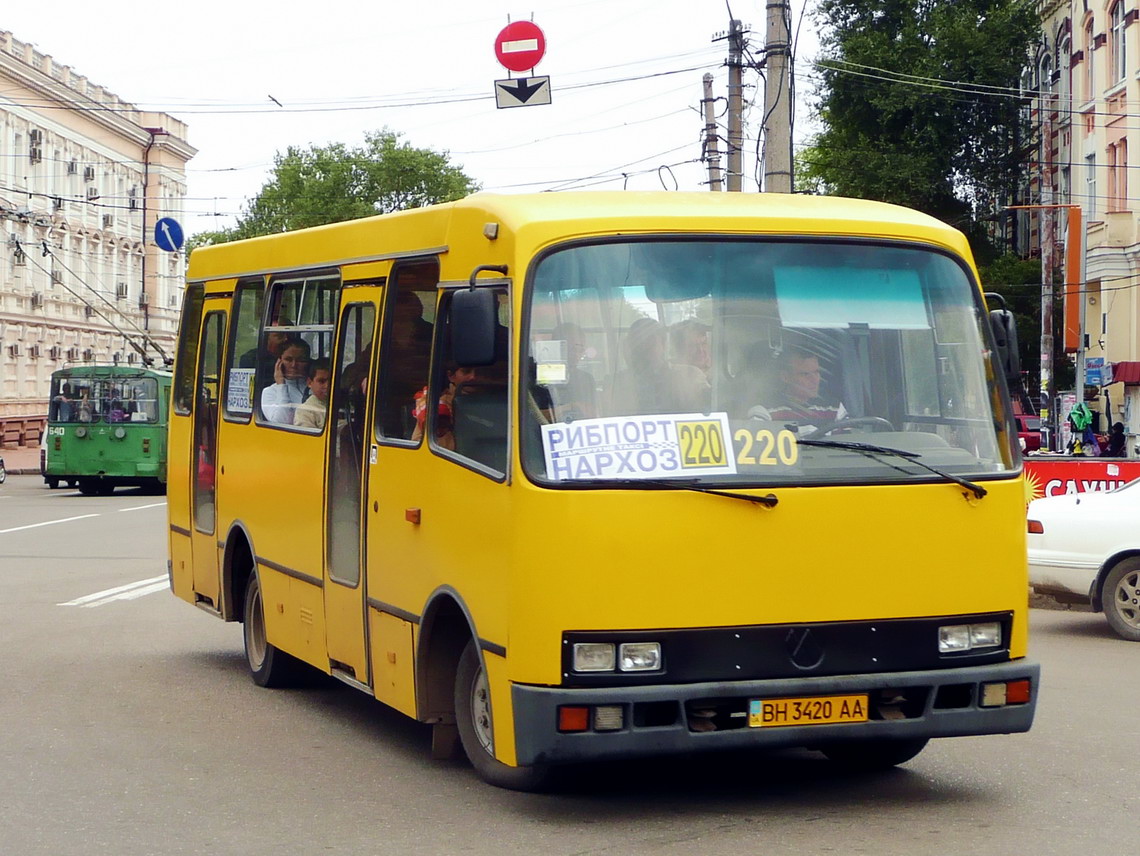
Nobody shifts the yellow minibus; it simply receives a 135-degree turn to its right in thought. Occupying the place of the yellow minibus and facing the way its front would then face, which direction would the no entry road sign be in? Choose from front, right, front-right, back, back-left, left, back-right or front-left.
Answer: right

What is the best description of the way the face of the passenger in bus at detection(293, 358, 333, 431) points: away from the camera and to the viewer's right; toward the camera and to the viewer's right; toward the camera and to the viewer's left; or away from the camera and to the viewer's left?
toward the camera and to the viewer's right

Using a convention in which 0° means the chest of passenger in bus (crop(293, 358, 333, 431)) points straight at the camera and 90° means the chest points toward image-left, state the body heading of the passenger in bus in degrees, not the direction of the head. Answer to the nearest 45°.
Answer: approximately 315°

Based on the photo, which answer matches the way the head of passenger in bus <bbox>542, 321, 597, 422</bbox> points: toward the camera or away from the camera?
toward the camera

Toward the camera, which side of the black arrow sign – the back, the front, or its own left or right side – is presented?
front

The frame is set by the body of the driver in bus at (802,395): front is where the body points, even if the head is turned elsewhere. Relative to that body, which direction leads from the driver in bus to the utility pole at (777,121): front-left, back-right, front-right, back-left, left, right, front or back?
back-left

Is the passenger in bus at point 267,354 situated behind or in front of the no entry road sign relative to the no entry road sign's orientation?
in front

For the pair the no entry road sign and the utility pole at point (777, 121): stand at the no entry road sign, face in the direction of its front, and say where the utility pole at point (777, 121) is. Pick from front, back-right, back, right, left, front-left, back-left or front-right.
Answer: front-left

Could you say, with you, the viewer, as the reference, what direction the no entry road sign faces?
facing the viewer

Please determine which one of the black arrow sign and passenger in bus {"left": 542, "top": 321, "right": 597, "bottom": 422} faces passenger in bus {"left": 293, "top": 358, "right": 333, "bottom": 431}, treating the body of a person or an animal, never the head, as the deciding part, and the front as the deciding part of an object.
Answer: the black arrow sign

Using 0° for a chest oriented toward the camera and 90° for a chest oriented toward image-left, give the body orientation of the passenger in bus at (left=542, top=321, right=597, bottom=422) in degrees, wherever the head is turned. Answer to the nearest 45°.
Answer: approximately 315°

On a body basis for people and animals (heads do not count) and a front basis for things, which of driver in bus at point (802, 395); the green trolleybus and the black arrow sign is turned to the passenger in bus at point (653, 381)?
the black arrow sign

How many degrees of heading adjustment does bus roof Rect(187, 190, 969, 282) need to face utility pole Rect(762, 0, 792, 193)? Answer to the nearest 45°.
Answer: approximately 135° to its left

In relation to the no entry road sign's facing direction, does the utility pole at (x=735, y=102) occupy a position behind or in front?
behind
